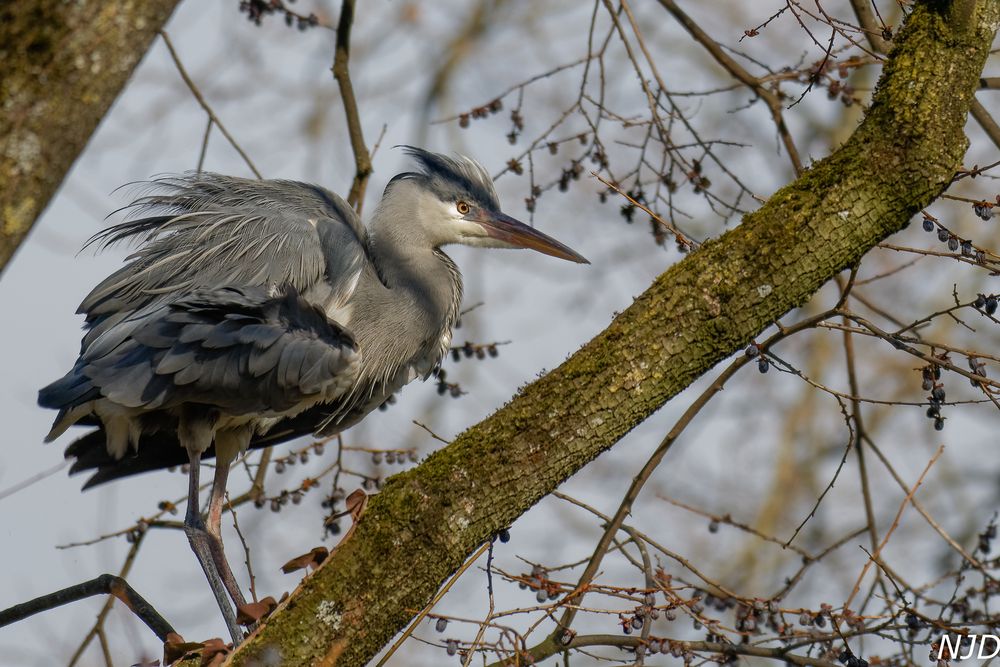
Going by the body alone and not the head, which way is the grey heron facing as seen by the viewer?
to the viewer's right
